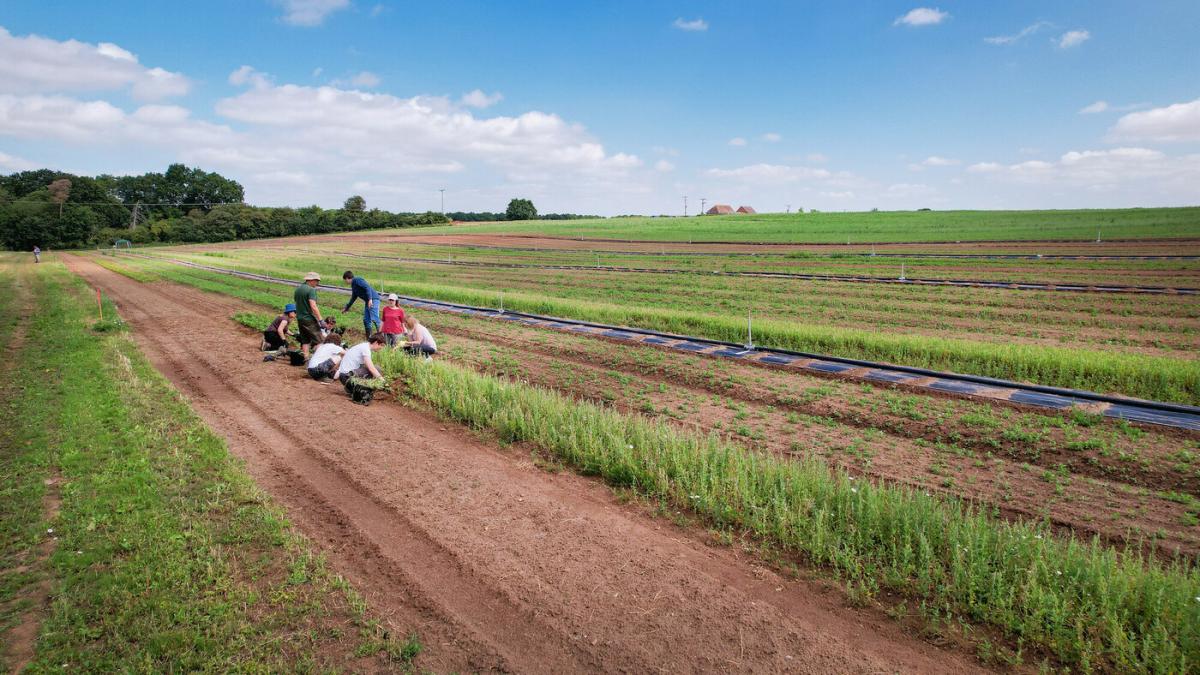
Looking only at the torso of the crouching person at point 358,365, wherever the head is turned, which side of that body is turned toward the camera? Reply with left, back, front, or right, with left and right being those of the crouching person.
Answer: right

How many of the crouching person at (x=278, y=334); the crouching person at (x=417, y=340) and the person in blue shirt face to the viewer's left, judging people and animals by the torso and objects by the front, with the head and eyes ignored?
2

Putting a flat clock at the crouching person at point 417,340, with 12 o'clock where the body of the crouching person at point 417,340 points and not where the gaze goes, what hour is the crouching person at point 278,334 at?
the crouching person at point 278,334 is roughly at 1 o'clock from the crouching person at point 417,340.

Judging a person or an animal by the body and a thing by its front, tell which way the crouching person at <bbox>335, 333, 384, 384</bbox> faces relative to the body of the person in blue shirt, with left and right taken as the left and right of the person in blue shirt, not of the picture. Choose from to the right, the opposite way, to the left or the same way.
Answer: the opposite way

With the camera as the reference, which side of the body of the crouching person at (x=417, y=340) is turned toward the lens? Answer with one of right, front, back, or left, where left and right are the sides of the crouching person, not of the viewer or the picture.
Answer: left

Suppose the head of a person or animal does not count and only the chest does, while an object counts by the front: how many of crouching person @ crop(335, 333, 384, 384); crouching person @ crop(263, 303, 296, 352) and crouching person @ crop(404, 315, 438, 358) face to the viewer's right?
2

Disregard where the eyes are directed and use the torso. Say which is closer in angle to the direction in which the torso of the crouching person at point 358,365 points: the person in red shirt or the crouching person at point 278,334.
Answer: the person in red shirt

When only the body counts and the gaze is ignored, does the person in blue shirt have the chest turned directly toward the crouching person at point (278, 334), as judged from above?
yes

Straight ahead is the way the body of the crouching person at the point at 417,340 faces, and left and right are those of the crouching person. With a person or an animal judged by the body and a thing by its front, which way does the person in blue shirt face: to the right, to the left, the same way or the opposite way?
the same way

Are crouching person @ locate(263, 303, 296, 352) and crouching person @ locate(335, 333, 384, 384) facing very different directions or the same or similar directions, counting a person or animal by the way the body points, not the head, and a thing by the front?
same or similar directions

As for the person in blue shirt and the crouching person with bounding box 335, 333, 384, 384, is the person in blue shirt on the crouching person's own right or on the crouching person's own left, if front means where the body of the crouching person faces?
on the crouching person's own left

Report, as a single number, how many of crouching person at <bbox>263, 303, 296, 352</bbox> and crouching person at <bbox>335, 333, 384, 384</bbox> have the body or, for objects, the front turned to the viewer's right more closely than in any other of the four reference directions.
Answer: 2

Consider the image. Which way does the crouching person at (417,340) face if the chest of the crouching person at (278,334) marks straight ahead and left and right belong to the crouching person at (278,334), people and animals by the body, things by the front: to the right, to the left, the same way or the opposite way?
the opposite way

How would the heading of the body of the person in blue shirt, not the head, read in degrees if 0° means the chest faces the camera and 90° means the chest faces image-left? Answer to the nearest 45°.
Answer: approximately 90°

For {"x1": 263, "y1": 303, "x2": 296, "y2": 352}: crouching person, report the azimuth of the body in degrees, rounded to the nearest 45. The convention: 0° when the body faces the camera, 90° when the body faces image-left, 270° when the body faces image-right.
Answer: approximately 270°
